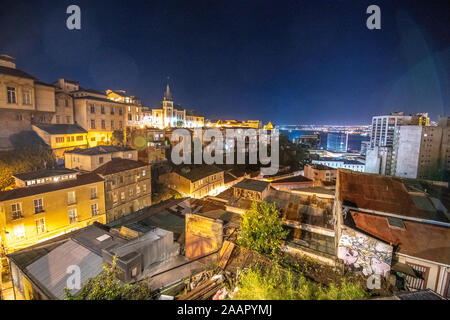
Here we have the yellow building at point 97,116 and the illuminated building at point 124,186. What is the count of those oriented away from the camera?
0

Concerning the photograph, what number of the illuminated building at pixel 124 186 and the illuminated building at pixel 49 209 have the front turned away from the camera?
0

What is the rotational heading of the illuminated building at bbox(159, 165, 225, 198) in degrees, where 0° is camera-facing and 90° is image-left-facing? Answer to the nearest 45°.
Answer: approximately 315°

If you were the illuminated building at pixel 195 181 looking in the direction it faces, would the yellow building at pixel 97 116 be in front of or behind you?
behind

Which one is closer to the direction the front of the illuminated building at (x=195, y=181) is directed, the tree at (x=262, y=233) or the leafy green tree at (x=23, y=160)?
the tree

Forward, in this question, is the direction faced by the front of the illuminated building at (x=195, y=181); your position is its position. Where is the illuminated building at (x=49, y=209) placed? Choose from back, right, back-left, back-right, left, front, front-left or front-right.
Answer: right

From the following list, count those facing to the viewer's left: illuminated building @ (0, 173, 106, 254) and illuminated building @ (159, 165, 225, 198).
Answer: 0

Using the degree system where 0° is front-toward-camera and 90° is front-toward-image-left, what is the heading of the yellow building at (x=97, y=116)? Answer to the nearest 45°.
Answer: approximately 315°

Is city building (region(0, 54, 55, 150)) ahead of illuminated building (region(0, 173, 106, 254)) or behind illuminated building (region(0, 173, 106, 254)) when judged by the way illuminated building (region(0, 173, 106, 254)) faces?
behind
